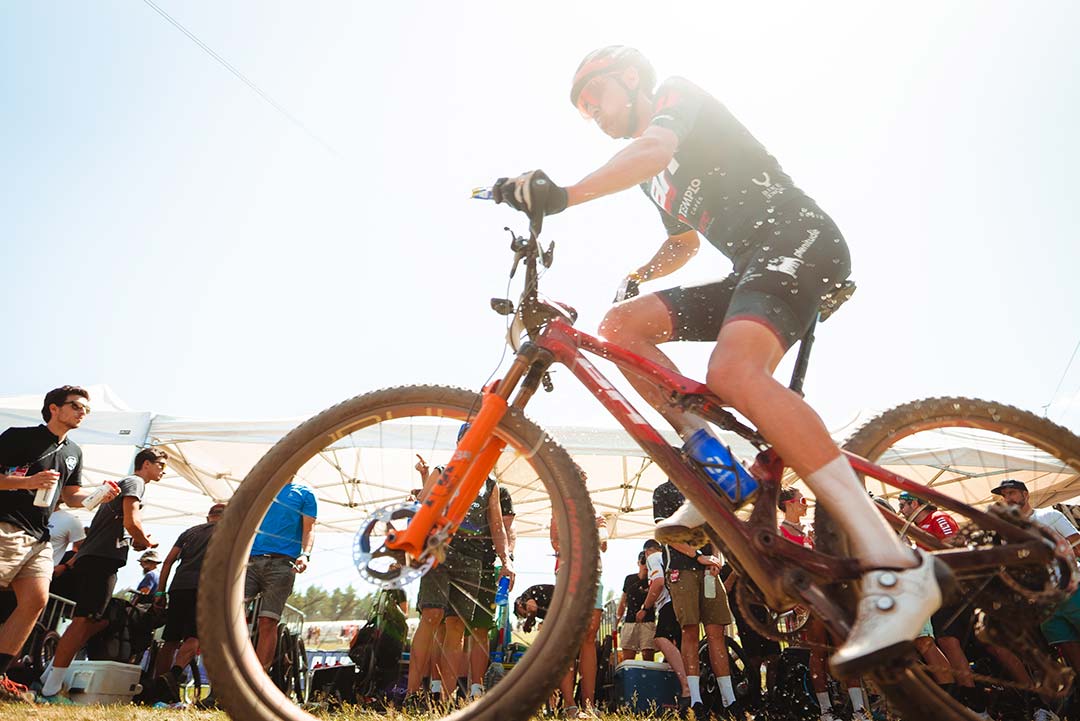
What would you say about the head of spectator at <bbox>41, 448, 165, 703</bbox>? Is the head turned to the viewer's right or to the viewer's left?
to the viewer's right

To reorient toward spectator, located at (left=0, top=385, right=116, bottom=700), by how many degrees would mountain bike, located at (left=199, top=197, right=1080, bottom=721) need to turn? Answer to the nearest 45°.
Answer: approximately 45° to its right

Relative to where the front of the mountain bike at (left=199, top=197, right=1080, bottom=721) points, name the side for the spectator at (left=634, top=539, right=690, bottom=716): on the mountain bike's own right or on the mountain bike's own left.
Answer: on the mountain bike's own right

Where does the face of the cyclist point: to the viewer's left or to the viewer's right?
to the viewer's left

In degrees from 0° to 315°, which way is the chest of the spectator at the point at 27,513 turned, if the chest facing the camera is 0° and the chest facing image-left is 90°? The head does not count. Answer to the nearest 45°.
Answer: approximately 315°

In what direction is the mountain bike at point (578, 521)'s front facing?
to the viewer's left

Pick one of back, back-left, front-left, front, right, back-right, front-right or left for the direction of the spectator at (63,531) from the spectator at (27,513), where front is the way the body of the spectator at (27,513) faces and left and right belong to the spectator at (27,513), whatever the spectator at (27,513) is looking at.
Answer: back-left

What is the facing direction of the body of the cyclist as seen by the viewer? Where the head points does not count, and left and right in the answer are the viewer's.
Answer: facing to the left of the viewer

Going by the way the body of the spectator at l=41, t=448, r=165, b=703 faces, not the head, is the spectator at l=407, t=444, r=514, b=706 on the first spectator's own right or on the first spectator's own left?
on the first spectator's own right

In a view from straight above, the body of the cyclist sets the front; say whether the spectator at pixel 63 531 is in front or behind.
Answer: in front
